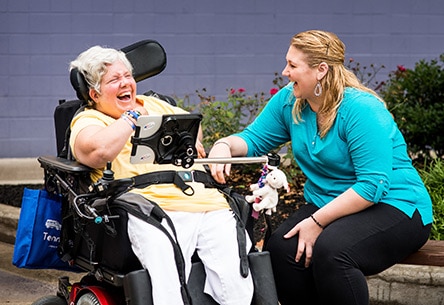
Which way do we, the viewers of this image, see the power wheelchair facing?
facing the viewer and to the right of the viewer

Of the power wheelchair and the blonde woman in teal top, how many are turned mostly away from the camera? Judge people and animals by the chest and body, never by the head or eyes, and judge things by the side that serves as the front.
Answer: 0

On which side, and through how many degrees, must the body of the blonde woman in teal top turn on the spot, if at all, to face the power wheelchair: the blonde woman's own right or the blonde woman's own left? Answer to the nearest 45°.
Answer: approximately 45° to the blonde woman's own right

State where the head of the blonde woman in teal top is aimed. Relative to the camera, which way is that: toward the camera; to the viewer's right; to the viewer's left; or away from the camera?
to the viewer's left

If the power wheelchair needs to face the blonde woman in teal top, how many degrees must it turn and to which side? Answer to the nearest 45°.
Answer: approximately 45° to its left

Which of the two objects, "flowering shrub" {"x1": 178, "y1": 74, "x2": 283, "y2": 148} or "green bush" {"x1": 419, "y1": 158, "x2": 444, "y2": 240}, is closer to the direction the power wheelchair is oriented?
the green bush

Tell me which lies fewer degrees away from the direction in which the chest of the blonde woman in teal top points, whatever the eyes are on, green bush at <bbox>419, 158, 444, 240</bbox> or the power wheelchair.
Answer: the power wheelchair

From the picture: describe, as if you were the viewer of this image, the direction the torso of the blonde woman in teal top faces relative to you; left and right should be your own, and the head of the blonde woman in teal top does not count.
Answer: facing the viewer and to the left of the viewer

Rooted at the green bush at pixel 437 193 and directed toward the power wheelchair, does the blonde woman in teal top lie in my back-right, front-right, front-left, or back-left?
front-left

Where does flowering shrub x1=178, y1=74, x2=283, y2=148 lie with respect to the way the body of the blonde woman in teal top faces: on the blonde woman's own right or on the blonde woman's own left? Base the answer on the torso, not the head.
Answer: on the blonde woman's own right

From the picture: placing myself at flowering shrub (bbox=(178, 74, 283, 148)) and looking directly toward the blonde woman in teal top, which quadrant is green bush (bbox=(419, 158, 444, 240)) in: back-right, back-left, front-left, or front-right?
front-left

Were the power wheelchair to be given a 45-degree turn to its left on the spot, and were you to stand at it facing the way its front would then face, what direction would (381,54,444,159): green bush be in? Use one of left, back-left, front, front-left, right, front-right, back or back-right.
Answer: front-left

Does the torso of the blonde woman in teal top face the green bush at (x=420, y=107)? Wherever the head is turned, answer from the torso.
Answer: no

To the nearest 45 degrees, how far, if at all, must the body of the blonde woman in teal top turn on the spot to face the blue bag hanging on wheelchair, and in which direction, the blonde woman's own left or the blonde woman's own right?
approximately 45° to the blonde woman's own right

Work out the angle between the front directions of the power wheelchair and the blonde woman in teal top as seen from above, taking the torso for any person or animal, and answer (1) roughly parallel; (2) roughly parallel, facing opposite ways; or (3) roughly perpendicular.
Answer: roughly perpendicular

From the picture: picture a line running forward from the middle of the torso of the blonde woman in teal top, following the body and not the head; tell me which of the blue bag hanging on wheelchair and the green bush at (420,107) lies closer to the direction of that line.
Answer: the blue bag hanging on wheelchair
